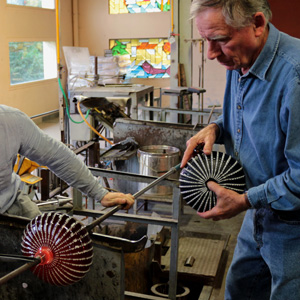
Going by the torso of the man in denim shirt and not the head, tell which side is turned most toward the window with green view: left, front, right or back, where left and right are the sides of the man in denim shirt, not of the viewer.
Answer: right

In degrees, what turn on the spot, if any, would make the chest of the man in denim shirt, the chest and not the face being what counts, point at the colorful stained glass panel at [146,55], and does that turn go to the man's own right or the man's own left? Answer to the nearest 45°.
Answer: approximately 135° to the man's own right

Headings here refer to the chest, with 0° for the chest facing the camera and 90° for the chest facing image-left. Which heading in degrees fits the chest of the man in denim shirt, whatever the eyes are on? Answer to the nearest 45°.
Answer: approximately 45°

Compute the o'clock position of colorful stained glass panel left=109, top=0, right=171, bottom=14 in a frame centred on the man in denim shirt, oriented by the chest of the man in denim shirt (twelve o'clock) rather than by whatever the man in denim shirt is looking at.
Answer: The colorful stained glass panel is roughly at 4 o'clock from the man in denim shirt.

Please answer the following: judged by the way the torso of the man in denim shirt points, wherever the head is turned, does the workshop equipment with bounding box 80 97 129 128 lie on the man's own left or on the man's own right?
on the man's own right

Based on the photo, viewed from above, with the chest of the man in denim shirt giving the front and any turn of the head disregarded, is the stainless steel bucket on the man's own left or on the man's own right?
on the man's own right
